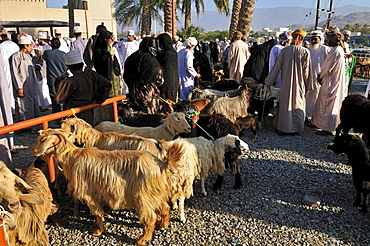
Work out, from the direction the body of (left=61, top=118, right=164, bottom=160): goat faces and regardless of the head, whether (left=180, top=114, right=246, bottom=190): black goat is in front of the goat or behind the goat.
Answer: behind

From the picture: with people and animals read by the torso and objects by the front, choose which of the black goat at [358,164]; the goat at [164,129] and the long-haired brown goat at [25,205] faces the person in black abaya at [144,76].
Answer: the black goat

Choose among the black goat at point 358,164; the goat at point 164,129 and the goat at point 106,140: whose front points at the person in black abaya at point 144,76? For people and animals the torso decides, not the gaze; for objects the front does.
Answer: the black goat

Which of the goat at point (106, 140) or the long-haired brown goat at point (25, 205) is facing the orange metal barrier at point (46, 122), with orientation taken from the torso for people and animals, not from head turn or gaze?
the goat

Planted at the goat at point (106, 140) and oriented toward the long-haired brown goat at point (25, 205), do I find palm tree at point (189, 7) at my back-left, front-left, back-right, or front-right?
back-right

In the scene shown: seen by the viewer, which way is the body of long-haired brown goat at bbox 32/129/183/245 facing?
to the viewer's left

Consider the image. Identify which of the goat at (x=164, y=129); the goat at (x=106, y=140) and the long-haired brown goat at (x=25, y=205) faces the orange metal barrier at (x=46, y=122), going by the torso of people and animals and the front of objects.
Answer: the goat at (x=106, y=140)

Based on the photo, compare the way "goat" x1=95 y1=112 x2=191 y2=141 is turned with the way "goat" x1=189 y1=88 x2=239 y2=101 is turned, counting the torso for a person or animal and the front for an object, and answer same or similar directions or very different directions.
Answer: very different directions

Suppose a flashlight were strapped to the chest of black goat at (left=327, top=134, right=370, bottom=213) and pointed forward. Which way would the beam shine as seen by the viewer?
to the viewer's left

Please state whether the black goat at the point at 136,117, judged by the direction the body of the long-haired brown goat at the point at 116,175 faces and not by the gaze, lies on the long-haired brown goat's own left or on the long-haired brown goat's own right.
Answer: on the long-haired brown goat's own right

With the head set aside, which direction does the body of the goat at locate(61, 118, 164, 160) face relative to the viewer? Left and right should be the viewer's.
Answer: facing to the left of the viewer

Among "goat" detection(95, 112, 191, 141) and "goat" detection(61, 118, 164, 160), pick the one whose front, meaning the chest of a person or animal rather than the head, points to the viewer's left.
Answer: "goat" detection(61, 118, 164, 160)

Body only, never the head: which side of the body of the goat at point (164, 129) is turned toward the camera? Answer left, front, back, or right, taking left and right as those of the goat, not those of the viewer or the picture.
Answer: right
